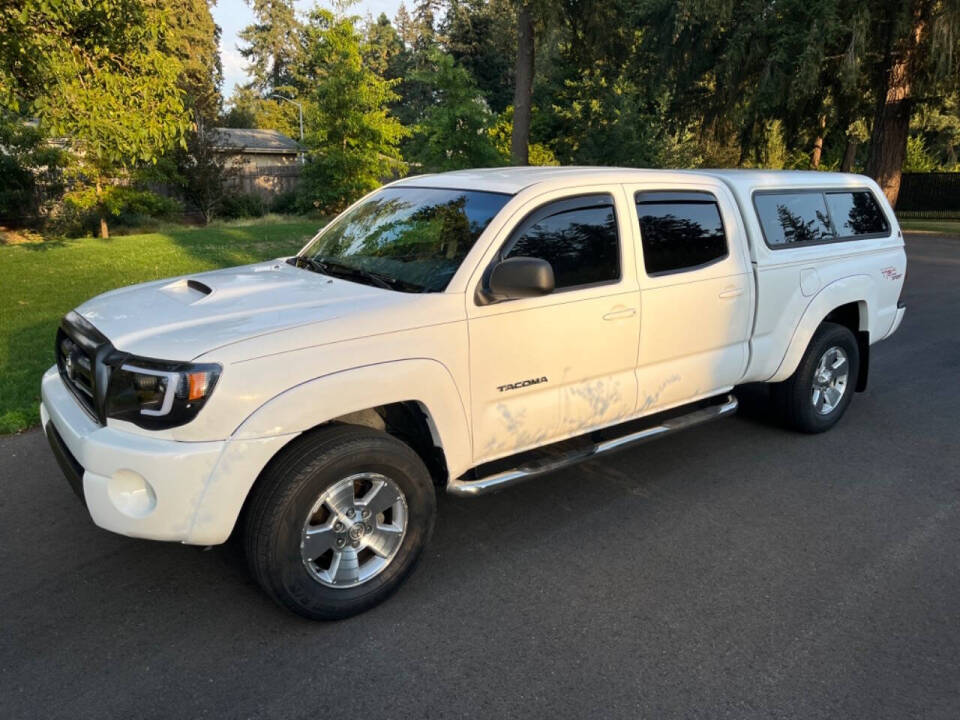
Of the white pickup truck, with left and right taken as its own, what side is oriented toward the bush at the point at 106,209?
right

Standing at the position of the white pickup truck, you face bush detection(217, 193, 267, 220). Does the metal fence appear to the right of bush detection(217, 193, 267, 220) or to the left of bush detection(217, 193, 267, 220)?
right

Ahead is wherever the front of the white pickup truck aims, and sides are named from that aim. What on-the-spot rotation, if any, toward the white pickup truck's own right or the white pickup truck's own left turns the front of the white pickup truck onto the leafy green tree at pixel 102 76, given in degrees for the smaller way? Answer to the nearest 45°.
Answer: approximately 90° to the white pickup truck's own right

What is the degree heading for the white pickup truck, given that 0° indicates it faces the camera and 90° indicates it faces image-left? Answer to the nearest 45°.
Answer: approximately 45°

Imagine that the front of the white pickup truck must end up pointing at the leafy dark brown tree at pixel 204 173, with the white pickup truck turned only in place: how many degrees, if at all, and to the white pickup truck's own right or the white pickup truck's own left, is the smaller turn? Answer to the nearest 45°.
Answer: approximately 135° to the white pickup truck's own right

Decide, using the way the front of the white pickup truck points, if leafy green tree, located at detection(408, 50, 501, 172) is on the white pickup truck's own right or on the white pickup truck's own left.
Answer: on the white pickup truck's own right

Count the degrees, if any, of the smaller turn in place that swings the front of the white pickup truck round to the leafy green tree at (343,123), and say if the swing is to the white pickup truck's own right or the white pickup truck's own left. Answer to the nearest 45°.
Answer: approximately 135° to the white pickup truck's own right

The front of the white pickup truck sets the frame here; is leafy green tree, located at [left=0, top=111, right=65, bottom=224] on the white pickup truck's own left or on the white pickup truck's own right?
on the white pickup truck's own right
